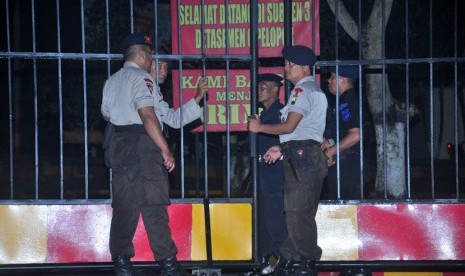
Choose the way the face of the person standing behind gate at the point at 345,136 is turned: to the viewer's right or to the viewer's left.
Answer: to the viewer's left

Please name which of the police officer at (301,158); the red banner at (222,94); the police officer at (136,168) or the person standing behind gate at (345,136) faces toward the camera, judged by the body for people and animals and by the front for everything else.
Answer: the red banner

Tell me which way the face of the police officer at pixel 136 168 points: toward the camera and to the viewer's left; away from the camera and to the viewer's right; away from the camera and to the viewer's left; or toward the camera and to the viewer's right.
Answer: away from the camera and to the viewer's right

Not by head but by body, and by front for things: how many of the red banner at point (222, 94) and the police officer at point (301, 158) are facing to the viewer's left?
1

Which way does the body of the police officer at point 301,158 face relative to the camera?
to the viewer's left

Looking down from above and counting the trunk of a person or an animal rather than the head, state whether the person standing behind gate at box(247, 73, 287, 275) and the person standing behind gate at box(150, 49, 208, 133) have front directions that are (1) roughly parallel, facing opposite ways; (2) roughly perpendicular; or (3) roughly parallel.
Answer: roughly perpendicular

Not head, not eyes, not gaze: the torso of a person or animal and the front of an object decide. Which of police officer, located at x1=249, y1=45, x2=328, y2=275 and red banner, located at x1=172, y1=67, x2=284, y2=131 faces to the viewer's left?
the police officer

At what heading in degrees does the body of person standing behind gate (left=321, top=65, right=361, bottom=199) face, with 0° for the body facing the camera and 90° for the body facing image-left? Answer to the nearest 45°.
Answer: approximately 90°

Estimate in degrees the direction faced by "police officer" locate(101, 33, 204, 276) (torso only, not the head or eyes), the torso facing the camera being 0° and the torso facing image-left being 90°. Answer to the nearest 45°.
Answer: approximately 225°
